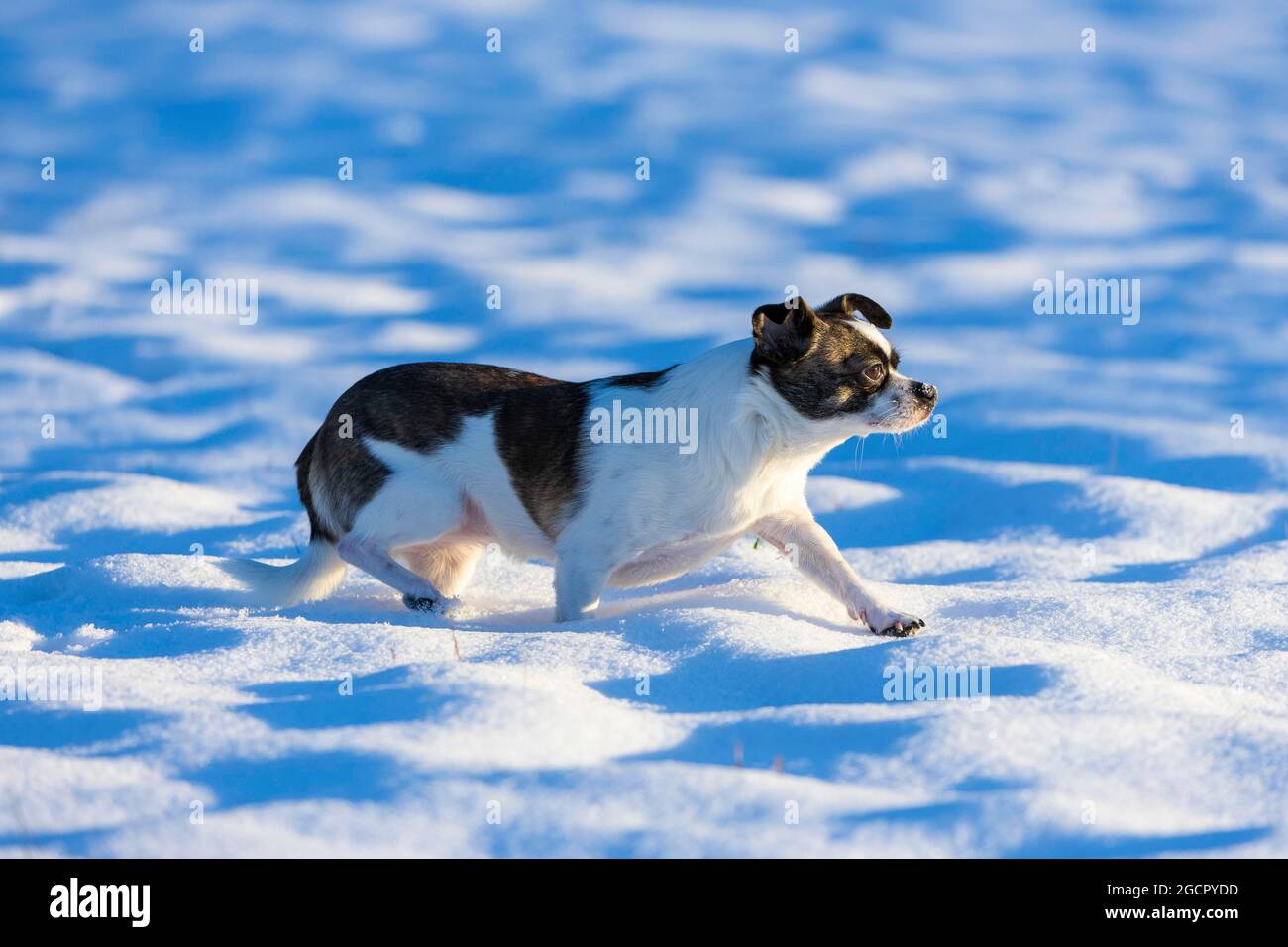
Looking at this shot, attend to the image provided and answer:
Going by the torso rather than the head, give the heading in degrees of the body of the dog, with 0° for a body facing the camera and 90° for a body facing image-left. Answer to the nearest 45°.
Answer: approximately 270°
